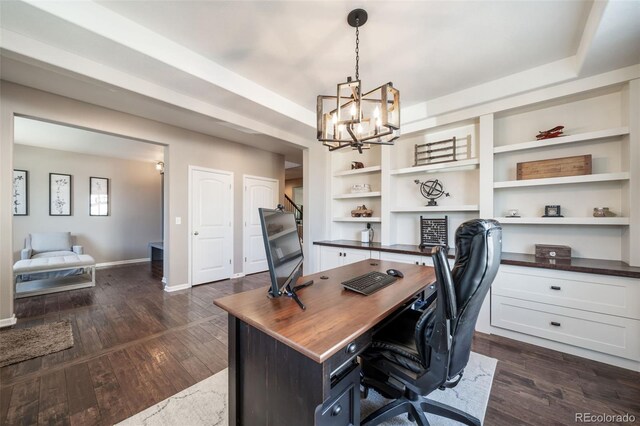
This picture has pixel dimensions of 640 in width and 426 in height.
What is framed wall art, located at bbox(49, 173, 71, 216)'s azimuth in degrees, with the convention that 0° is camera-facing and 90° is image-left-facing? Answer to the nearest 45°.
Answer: approximately 0°

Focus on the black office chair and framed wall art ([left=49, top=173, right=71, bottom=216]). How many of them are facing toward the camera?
1

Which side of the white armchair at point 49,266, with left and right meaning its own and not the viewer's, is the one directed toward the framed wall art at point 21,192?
back

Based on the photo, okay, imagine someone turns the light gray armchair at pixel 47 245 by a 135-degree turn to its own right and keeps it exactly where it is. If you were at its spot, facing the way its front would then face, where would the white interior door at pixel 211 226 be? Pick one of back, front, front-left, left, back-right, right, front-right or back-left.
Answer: back

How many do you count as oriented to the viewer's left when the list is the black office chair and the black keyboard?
1

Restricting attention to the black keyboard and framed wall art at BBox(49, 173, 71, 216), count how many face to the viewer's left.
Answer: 0

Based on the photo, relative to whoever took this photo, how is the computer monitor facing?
facing the viewer and to the right of the viewer

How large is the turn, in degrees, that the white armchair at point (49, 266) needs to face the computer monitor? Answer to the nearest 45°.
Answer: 0° — it already faces it

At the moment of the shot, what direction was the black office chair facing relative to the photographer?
facing to the left of the viewer

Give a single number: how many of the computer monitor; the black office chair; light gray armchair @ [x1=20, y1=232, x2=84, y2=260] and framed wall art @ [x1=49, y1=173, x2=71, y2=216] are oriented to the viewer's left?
1

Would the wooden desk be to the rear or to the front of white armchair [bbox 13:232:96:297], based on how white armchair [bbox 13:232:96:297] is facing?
to the front

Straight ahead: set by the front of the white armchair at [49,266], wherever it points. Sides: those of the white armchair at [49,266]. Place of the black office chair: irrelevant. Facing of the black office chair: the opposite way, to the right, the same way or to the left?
the opposite way
